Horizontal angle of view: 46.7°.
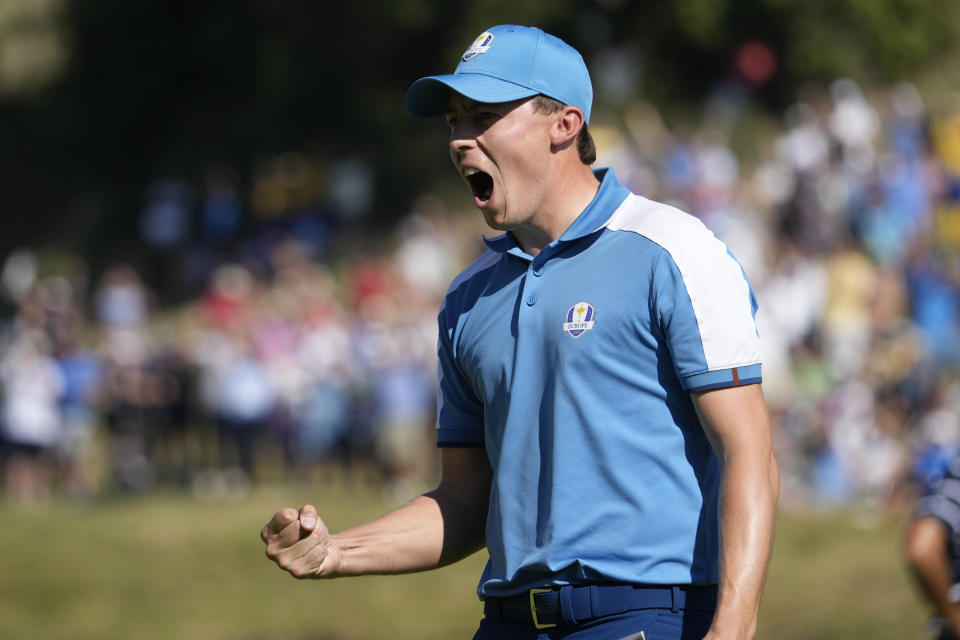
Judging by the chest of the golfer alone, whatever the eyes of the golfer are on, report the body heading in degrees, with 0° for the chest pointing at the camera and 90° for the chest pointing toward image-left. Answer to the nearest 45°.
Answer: approximately 45°
